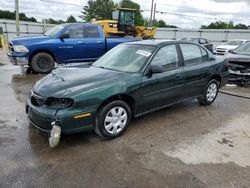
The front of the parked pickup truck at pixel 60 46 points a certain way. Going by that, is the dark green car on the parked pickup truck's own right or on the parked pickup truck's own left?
on the parked pickup truck's own left

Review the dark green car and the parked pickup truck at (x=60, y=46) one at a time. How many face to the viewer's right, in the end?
0

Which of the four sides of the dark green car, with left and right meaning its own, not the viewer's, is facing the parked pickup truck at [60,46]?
right

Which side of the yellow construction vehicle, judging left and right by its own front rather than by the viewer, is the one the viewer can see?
right

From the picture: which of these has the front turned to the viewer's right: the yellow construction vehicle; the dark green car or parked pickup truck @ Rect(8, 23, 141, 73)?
the yellow construction vehicle

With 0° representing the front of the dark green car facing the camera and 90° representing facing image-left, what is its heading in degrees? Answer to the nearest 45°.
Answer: approximately 45°

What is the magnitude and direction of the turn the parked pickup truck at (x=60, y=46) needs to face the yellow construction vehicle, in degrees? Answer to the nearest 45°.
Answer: approximately 180°

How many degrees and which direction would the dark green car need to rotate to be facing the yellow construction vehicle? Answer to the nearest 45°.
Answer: approximately 135° to its right
